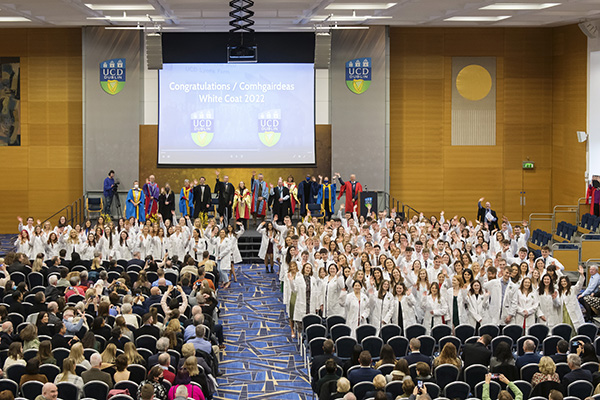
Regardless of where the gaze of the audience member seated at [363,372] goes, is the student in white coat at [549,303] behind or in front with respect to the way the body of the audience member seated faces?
in front

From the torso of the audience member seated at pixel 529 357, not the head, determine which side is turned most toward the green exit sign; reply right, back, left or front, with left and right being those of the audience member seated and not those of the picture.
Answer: front

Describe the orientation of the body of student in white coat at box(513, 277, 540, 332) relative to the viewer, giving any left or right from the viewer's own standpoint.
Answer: facing the viewer

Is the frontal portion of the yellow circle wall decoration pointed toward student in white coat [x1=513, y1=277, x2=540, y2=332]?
yes

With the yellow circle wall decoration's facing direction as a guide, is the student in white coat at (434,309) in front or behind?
in front

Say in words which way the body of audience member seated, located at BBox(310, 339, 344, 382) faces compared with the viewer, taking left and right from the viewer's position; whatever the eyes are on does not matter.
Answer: facing away from the viewer

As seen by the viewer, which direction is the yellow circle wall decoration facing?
toward the camera

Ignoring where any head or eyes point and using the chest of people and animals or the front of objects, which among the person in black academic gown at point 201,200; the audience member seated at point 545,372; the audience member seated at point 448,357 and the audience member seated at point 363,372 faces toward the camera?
the person in black academic gown

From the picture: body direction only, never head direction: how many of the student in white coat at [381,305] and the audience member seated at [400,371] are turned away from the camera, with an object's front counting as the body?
1

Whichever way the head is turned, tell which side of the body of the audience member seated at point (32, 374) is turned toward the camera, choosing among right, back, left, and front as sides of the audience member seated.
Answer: back

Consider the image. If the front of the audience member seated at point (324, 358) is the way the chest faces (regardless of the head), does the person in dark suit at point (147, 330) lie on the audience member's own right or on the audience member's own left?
on the audience member's own left

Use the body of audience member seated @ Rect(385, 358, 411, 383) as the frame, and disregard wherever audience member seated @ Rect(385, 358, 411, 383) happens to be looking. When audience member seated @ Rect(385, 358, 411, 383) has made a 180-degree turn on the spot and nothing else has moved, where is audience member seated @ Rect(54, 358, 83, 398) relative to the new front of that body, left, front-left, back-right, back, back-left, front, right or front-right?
right

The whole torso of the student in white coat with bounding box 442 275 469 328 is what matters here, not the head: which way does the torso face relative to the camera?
toward the camera

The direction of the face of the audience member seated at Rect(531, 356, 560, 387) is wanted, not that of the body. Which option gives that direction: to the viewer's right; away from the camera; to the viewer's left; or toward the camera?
away from the camera

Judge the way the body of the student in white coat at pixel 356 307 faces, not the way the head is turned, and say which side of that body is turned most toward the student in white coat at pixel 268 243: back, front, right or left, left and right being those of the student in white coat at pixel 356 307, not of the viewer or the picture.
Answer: back

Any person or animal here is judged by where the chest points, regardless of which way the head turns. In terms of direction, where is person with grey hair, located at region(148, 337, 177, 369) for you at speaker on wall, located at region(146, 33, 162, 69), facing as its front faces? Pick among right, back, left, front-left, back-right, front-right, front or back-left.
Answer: front

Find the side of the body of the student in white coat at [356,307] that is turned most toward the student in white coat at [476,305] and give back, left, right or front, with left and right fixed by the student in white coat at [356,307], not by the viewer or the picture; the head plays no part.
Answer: left

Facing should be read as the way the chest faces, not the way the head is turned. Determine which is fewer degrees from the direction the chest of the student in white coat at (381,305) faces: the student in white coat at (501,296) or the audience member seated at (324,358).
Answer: the audience member seated

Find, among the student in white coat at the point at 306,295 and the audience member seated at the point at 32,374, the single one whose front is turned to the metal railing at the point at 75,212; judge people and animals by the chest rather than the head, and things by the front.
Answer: the audience member seated

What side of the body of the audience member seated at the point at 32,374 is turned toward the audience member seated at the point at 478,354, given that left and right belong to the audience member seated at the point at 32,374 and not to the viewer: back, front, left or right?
right
